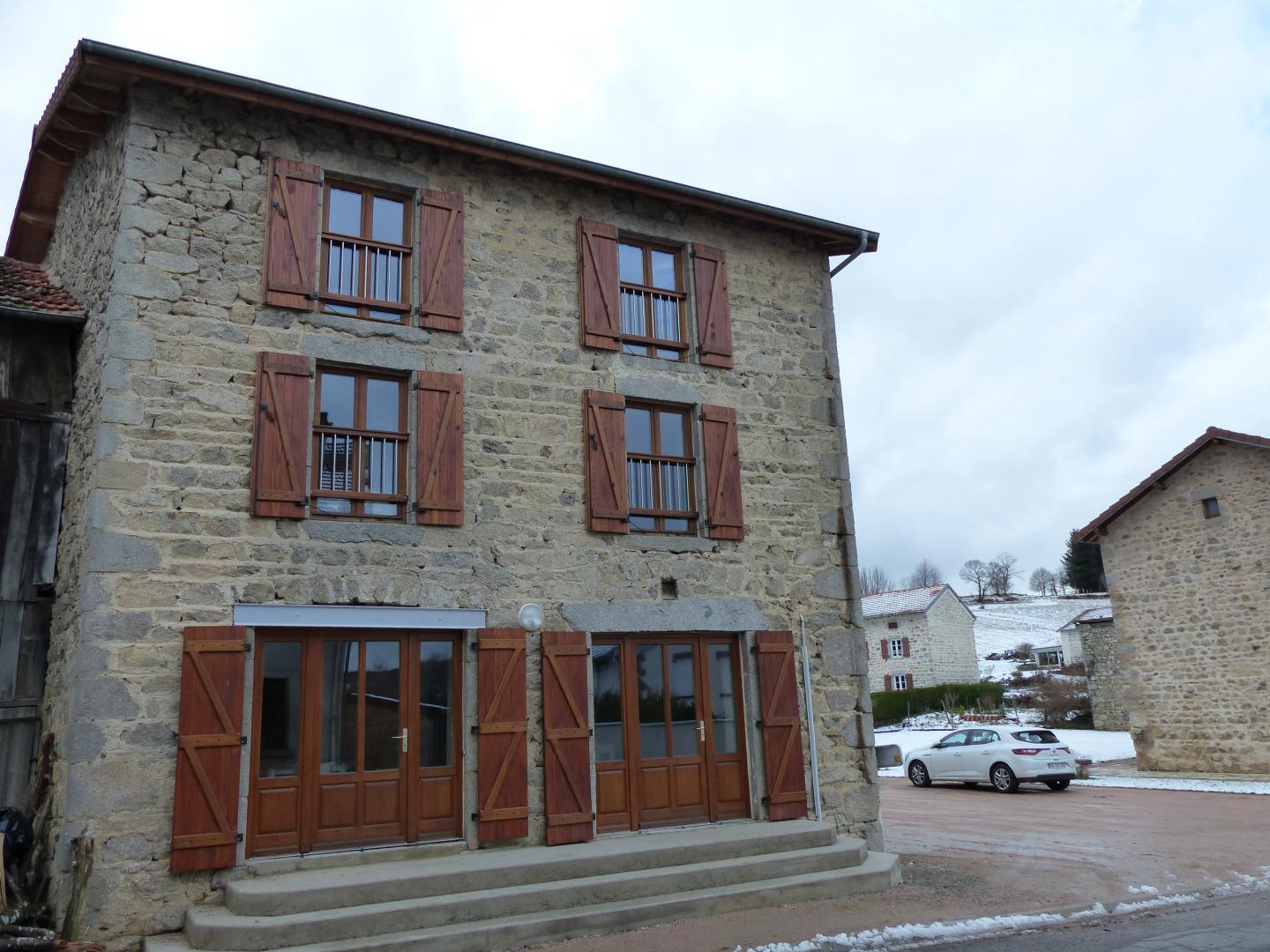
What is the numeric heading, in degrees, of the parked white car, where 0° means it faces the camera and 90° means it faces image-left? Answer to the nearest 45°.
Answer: approximately 135°

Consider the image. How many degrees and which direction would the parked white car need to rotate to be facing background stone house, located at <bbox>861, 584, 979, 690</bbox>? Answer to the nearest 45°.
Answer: approximately 45° to its right

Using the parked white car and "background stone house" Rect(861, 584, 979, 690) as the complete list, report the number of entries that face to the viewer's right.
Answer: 0

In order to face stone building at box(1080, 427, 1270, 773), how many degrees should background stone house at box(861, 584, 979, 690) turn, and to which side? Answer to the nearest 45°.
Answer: approximately 45° to its left

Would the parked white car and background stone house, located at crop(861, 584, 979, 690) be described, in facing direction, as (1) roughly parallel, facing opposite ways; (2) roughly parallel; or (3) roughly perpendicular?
roughly perpendicular

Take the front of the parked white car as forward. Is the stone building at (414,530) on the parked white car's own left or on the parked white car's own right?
on the parked white car's own left

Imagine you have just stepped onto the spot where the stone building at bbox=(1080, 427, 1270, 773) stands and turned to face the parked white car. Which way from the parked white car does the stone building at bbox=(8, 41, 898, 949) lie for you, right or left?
left

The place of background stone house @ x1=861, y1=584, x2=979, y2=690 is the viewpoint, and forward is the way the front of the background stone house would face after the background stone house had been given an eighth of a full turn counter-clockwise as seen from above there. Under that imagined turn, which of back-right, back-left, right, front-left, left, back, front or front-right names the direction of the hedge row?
front

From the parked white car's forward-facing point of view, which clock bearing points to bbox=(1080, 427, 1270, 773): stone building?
The stone building is roughly at 4 o'clock from the parked white car.

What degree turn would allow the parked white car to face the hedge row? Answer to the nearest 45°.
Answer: approximately 45° to its right
